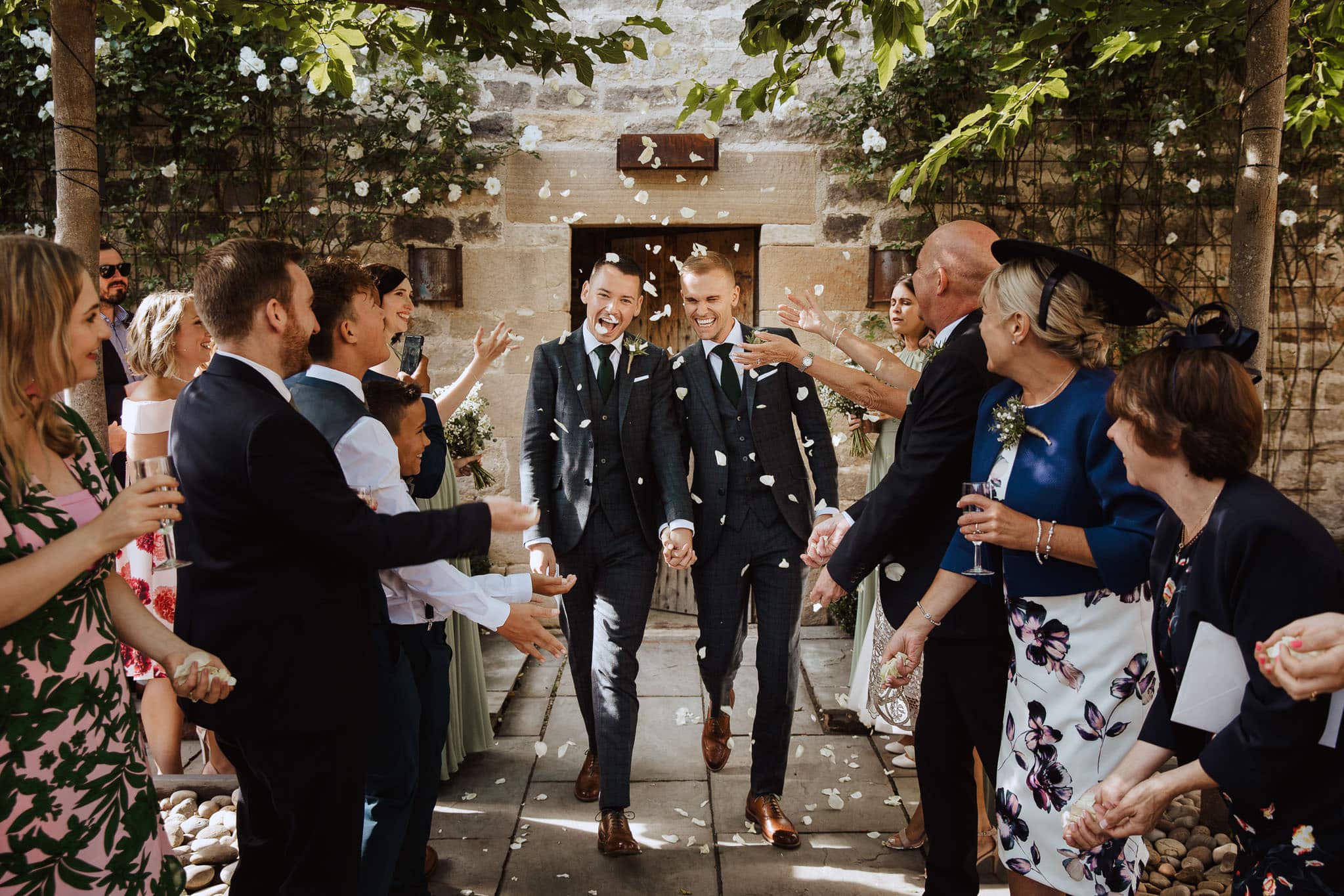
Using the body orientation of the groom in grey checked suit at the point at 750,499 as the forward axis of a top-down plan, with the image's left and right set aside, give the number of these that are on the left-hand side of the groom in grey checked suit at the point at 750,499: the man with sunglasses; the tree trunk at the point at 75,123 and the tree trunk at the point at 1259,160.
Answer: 1

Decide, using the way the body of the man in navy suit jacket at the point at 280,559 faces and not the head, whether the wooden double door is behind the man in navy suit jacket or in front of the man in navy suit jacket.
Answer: in front

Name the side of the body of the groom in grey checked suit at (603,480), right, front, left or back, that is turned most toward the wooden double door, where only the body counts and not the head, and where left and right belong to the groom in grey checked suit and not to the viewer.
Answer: back

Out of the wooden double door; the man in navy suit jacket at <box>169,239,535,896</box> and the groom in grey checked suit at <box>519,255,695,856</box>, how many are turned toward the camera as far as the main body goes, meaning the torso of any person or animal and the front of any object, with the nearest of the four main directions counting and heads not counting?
2

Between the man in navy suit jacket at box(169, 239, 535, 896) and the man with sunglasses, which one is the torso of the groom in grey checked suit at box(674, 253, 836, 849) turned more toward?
the man in navy suit jacket

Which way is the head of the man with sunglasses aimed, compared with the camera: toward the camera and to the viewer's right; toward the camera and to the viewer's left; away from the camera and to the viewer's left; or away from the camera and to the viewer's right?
toward the camera and to the viewer's right

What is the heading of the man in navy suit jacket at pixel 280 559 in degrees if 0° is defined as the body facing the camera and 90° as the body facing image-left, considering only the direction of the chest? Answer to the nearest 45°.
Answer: approximately 225°

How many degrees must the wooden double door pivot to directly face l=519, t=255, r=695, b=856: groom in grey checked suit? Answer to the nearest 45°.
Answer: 0° — it already faces them

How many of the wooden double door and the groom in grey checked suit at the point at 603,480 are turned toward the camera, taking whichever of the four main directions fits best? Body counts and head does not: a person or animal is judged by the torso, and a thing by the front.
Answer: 2
